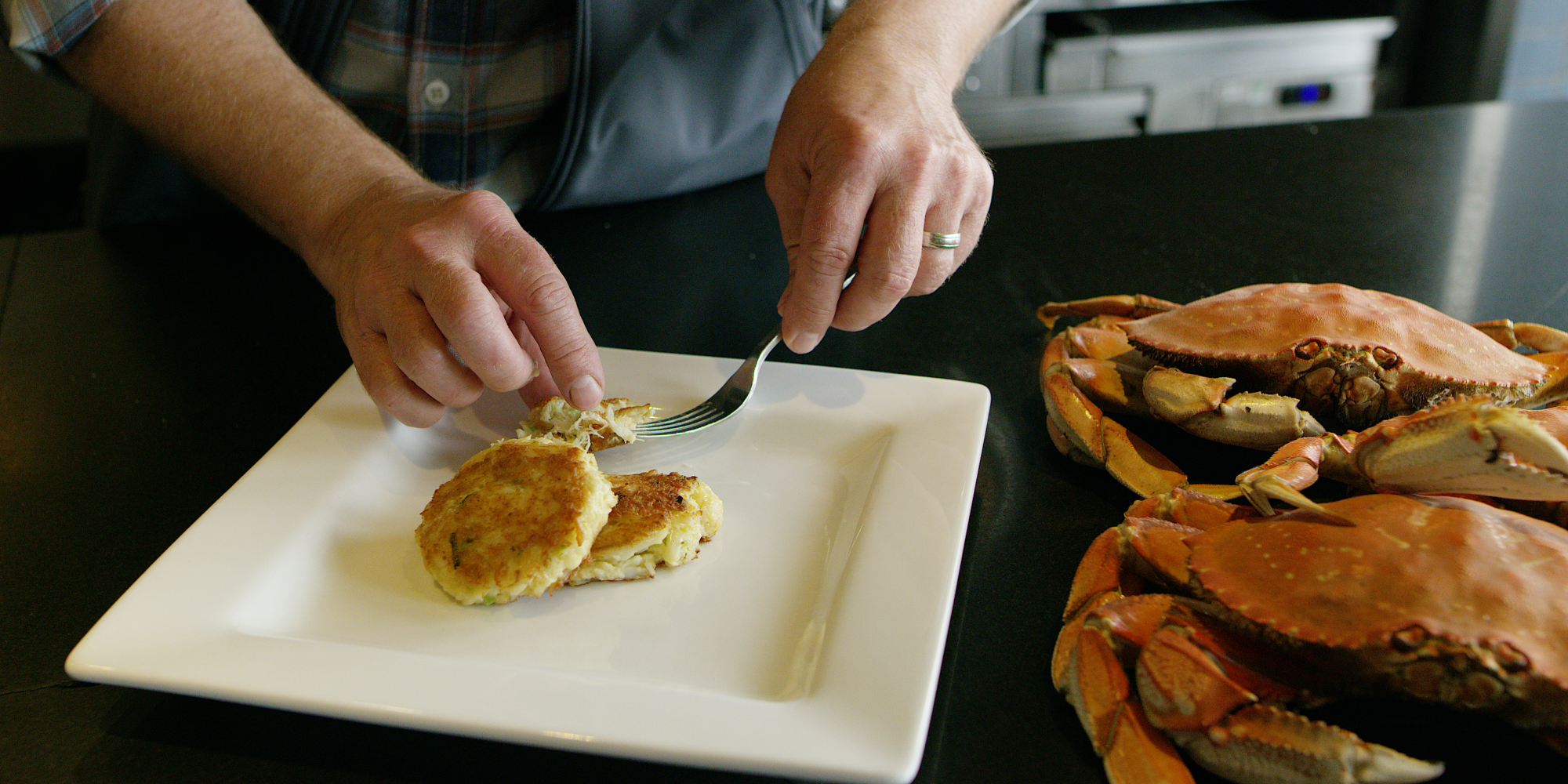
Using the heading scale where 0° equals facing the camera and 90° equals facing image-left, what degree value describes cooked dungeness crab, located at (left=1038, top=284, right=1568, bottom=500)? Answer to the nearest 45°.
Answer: approximately 0°

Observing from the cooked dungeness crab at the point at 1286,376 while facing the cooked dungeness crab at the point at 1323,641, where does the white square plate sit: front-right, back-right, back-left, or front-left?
front-right

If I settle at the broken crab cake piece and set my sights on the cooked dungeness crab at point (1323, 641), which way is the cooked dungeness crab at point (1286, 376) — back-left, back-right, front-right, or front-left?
front-left
